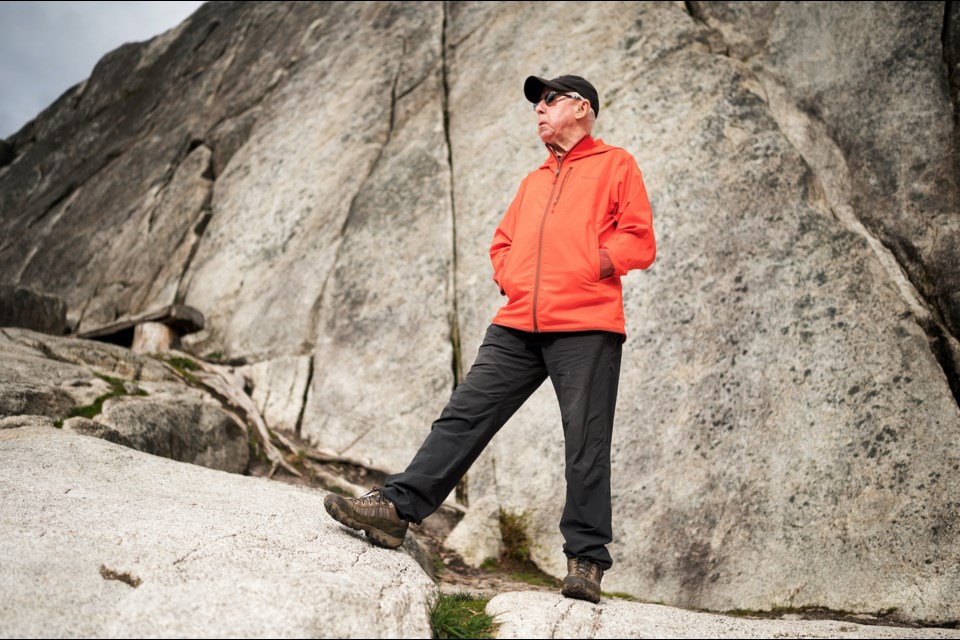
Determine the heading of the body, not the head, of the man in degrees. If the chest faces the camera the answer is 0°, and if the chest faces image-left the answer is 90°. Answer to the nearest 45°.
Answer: approximately 45°

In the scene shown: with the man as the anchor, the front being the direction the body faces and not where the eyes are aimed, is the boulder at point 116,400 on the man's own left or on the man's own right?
on the man's own right

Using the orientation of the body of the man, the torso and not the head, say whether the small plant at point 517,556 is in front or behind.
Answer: behind

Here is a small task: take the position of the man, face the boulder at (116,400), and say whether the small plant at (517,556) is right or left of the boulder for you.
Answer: right

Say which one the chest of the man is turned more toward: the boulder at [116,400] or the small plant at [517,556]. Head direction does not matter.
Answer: the boulder
